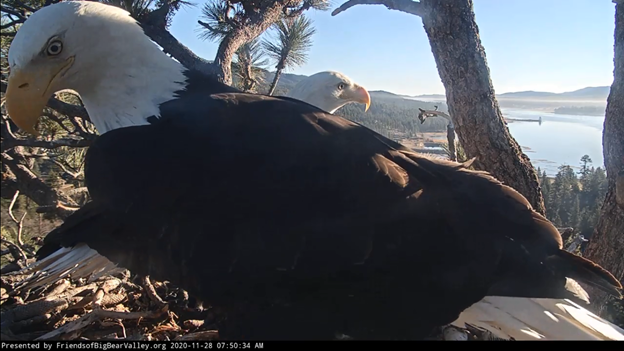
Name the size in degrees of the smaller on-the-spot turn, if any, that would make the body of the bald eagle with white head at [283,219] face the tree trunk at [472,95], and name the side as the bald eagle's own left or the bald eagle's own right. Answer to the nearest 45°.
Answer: approximately 135° to the bald eagle's own right

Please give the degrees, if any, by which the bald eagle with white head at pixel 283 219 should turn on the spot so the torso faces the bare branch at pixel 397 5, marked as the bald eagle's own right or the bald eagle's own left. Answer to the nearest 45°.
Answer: approximately 135° to the bald eagle's own right

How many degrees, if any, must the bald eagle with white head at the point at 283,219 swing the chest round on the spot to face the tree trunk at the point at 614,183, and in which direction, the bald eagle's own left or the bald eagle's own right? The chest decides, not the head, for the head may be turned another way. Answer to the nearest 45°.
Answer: approximately 135° to the bald eagle's own right

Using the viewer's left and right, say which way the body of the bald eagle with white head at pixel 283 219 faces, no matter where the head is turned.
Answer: facing to the left of the viewer

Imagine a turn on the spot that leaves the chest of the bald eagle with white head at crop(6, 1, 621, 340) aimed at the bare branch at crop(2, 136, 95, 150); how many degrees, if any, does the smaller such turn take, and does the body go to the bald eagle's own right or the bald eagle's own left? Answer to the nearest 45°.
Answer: approximately 45° to the bald eagle's own right

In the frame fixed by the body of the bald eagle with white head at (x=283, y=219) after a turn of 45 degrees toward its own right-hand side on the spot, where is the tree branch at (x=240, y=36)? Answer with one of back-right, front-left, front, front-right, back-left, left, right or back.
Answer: front-right
